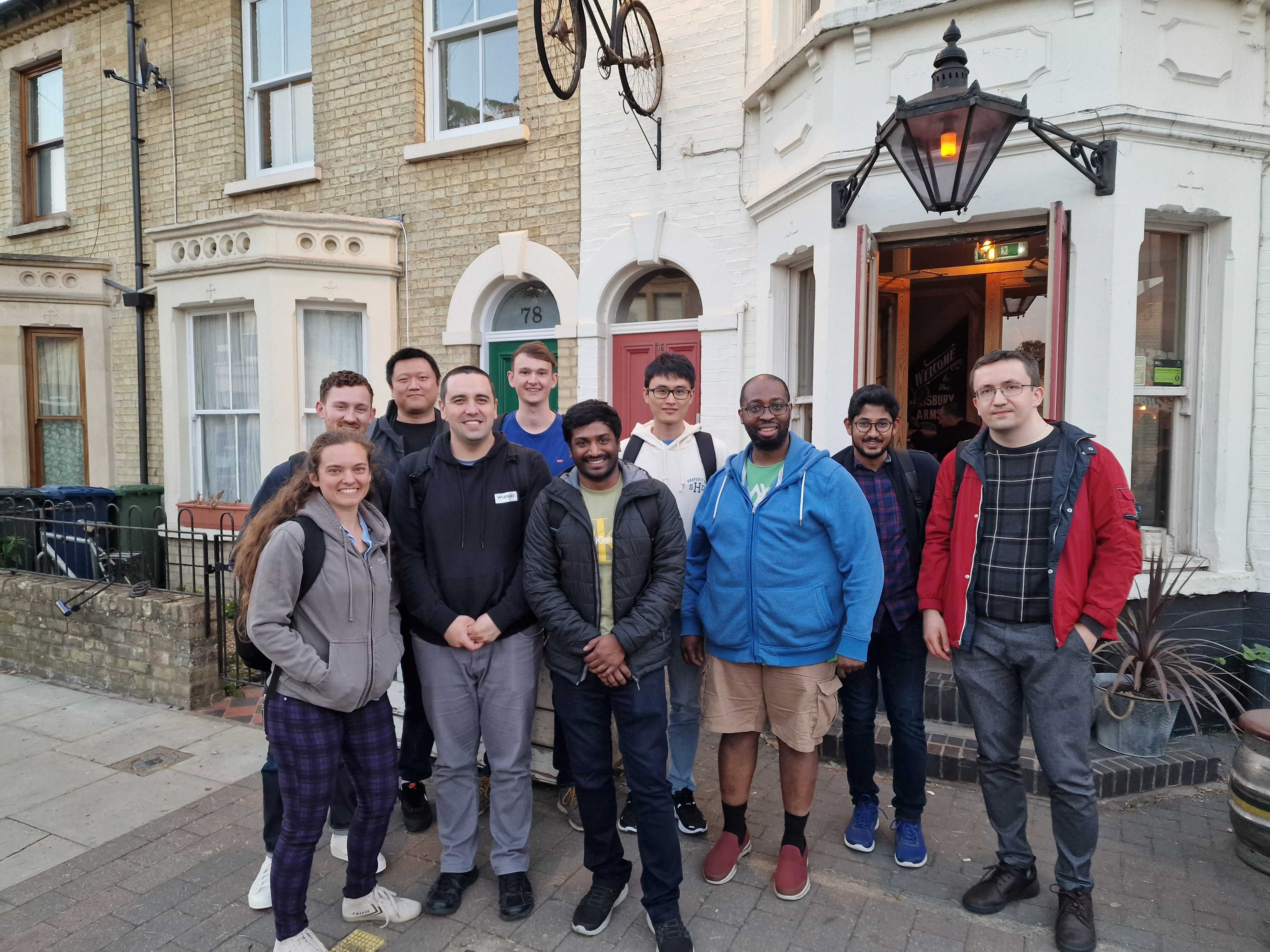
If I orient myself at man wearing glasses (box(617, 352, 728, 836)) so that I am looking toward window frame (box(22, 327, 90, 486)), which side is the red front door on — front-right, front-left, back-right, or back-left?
front-right

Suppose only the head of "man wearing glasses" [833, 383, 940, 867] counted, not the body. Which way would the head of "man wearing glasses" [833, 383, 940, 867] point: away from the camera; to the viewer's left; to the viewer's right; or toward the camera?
toward the camera

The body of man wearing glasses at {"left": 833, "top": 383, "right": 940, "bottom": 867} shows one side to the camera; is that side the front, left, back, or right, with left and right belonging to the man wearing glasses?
front

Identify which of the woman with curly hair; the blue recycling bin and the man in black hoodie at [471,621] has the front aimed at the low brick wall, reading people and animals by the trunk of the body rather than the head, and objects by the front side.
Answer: the blue recycling bin

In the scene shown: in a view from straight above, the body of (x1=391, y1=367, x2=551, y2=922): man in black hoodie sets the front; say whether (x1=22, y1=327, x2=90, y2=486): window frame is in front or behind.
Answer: behind

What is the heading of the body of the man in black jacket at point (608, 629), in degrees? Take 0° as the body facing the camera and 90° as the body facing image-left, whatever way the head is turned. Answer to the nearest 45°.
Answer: approximately 0°

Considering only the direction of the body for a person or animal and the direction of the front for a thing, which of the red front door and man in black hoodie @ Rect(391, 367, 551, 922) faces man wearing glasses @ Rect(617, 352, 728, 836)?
the red front door

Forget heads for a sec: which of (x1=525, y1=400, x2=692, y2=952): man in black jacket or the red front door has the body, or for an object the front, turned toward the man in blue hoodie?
the red front door

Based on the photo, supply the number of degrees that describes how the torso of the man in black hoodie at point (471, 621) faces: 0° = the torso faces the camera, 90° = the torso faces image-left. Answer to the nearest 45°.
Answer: approximately 0°

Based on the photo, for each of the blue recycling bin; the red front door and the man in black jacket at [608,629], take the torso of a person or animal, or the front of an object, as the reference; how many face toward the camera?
3

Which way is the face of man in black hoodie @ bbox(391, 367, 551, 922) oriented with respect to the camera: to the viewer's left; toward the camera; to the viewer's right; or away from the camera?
toward the camera

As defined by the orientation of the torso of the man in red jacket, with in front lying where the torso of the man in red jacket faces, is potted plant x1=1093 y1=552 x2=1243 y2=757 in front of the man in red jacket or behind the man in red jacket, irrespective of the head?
behind

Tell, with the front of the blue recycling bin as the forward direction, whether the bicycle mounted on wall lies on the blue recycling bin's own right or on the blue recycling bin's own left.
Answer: on the blue recycling bin's own left

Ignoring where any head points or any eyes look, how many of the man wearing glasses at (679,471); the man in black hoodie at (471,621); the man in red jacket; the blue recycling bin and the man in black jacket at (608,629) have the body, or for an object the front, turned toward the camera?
5

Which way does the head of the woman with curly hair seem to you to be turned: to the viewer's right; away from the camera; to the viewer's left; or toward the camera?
toward the camera

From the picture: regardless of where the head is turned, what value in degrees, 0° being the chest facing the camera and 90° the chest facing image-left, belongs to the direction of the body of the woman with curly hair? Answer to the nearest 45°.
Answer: approximately 315°

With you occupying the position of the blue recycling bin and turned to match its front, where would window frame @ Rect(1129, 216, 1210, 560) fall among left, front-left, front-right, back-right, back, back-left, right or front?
front-left

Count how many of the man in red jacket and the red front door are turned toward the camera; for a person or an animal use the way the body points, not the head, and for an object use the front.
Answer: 2

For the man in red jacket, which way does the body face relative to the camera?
toward the camera
